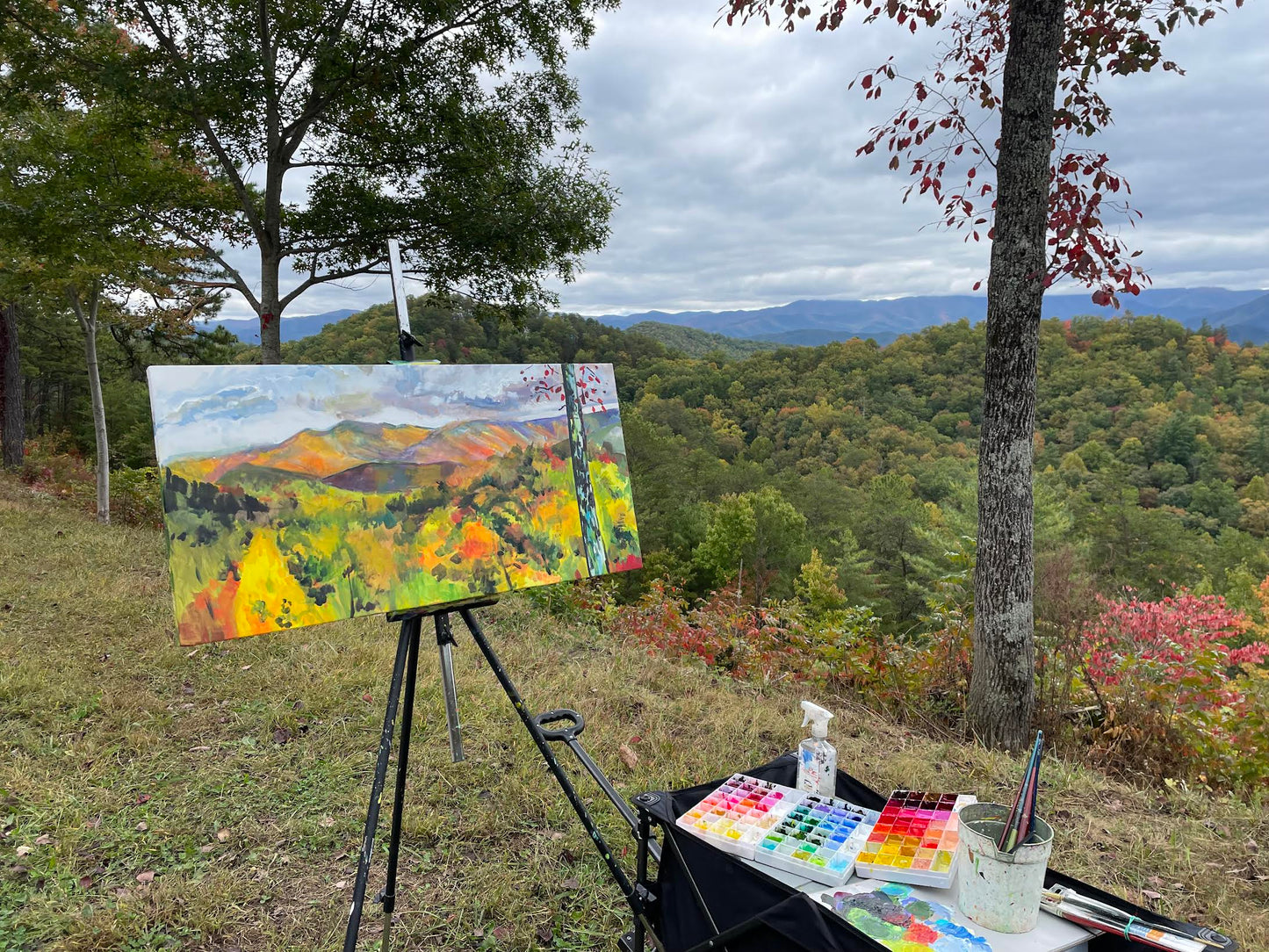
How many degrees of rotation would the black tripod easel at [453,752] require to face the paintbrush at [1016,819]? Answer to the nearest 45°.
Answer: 0° — it already faces it

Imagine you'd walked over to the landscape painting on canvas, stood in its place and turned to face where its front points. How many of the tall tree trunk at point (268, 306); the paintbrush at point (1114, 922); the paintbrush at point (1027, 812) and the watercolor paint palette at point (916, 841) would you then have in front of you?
3

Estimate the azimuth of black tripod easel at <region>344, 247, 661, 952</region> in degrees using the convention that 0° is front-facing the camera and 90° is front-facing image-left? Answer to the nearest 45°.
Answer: approximately 315°

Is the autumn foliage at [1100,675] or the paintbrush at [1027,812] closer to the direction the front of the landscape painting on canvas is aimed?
the paintbrush

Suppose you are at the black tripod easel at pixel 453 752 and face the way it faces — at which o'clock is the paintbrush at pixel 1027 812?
The paintbrush is roughly at 12 o'clock from the black tripod easel.

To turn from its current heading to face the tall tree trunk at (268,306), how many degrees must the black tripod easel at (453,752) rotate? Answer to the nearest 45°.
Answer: approximately 135° to its left

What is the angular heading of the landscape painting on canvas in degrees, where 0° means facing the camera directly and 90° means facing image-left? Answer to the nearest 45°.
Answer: approximately 315°

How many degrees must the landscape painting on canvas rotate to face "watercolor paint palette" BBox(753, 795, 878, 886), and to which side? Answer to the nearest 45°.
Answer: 0° — it already faces it
